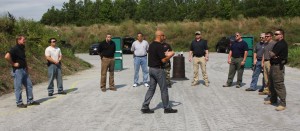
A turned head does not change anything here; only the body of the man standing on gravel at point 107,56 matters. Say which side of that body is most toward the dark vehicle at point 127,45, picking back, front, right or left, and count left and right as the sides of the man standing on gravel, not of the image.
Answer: back

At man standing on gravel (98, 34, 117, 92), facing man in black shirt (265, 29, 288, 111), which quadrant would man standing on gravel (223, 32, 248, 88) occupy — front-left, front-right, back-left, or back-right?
front-left

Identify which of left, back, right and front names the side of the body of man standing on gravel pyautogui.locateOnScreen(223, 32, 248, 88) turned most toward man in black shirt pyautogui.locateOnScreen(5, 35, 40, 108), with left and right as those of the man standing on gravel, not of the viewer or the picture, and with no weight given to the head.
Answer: front

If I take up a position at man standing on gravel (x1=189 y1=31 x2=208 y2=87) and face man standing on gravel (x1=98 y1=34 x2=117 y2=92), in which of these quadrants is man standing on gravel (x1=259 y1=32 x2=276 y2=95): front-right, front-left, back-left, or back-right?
back-left

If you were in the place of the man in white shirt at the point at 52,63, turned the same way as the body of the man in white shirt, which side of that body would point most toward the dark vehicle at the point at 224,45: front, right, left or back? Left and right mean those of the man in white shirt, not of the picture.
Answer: left

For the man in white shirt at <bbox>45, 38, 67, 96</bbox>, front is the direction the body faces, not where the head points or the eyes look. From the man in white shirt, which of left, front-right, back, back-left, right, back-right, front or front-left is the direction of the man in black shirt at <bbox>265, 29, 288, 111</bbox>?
front

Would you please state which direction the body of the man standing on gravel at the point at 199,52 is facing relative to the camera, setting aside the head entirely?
toward the camera

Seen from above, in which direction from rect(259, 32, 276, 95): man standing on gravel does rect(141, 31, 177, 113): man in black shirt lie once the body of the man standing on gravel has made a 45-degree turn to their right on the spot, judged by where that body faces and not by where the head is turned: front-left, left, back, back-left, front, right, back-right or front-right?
front-left

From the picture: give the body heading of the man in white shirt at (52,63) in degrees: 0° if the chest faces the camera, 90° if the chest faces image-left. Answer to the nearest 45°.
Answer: approximately 315°

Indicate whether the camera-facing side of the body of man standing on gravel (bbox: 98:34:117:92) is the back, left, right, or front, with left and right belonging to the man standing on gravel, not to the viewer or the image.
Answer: front

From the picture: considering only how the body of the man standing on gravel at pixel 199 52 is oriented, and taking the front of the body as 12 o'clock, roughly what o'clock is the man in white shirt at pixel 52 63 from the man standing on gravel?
The man in white shirt is roughly at 2 o'clock from the man standing on gravel.

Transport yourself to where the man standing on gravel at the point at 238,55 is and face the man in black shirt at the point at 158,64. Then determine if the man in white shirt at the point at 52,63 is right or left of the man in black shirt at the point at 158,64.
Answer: right

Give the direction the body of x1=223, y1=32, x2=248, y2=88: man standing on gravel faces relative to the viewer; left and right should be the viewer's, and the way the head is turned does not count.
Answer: facing the viewer and to the left of the viewer

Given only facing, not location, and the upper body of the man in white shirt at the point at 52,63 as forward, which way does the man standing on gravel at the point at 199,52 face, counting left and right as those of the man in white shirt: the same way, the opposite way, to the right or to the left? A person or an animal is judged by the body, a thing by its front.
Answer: to the right

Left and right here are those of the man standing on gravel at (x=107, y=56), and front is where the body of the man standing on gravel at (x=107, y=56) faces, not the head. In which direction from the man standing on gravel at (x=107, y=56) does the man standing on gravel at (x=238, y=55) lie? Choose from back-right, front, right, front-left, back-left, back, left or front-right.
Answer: left

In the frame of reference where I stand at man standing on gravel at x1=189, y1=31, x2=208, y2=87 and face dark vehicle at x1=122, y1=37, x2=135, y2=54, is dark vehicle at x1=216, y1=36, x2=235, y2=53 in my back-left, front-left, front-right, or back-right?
front-right
